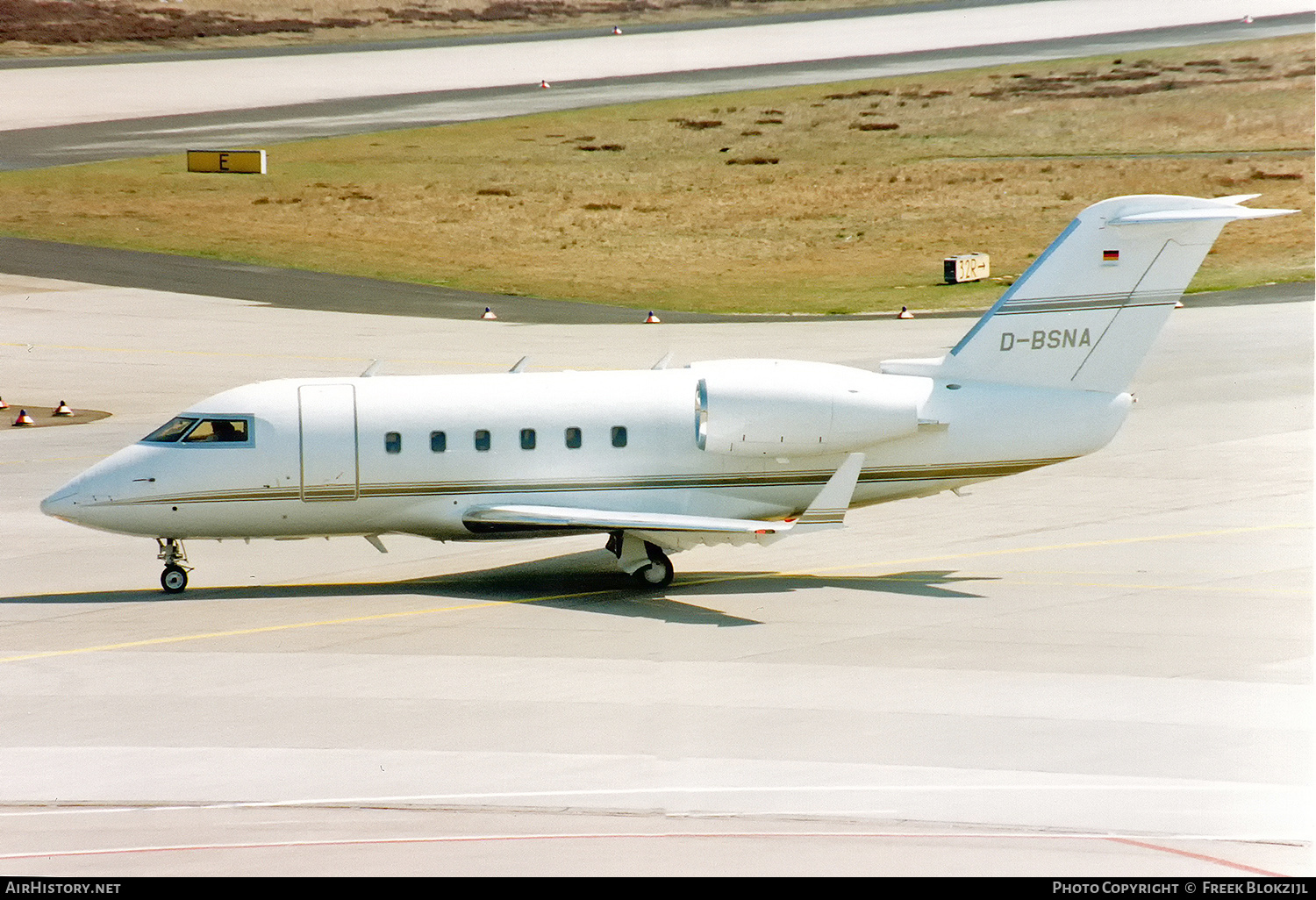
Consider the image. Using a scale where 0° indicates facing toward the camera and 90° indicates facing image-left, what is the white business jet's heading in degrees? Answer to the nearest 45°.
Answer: approximately 90°
